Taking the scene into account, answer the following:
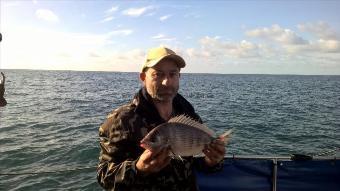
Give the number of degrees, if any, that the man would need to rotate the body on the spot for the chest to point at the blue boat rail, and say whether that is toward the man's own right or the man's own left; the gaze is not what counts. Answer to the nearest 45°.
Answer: approximately 90° to the man's own left

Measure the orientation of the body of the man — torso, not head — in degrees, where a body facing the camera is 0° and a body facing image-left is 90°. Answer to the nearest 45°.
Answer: approximately 315°
